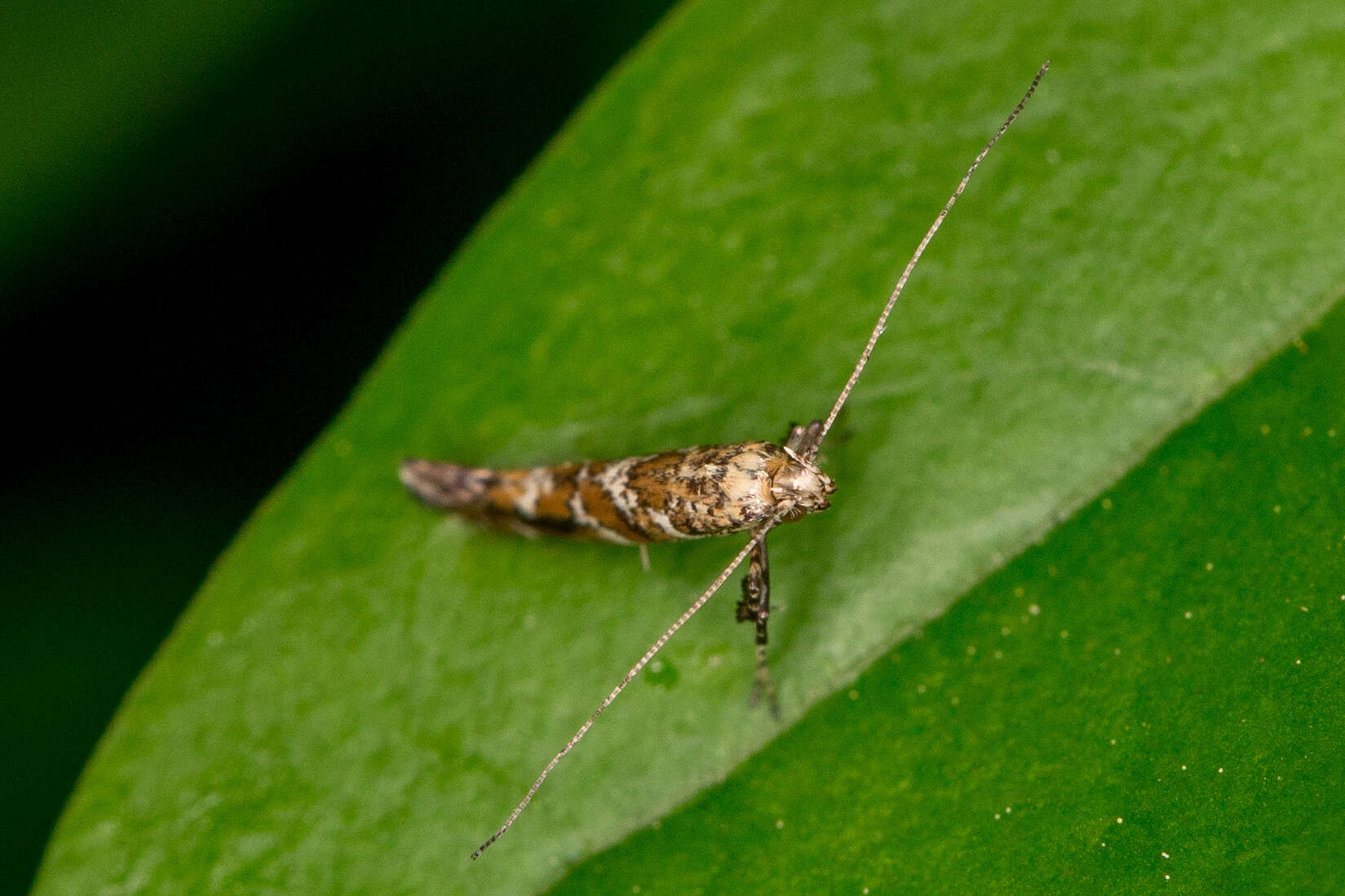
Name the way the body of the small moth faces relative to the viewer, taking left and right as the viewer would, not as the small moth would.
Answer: facing to the right of the viewer
